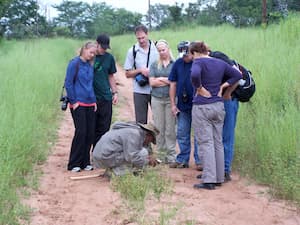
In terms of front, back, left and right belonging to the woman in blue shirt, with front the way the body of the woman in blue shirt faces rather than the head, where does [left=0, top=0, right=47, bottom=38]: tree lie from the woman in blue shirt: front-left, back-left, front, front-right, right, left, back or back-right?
back-left

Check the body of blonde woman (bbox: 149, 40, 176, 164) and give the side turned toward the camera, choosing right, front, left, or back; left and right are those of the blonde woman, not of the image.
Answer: front

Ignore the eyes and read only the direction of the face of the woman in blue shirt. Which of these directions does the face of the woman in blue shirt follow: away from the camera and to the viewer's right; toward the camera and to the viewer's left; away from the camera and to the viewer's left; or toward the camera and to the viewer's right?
toward the camera and to the viewer's right

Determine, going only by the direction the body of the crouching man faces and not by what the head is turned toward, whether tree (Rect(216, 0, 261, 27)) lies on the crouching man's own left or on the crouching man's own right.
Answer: on the crouching man's own left

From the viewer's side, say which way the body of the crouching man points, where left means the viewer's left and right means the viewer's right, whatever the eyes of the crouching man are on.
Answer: facing to the right of the viewer

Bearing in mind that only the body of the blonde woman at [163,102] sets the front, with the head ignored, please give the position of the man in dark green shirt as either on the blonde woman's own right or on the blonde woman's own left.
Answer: on the blonde woman's own right

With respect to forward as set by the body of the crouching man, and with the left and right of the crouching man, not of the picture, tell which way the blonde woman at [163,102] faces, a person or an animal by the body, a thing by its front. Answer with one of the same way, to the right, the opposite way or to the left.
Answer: to the right

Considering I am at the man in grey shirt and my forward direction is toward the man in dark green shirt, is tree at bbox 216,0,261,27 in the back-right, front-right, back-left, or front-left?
back-right

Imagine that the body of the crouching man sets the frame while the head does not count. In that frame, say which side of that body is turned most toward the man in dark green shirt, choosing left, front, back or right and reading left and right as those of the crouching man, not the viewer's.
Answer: left

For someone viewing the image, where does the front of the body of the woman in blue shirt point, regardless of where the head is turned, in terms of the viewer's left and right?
facing the viewer and to the right of the viewer

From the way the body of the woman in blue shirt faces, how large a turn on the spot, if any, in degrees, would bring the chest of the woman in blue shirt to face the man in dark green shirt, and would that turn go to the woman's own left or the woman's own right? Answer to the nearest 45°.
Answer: approximately 90° to the woman's own left

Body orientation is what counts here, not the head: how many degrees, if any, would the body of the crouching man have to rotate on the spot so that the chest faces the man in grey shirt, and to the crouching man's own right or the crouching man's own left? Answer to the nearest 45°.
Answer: approximately 90° to the crouching man's own left

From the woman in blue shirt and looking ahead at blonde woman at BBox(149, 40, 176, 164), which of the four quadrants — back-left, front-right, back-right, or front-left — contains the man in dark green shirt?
front-left

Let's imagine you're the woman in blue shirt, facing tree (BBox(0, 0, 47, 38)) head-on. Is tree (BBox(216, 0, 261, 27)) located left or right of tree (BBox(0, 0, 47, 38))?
right

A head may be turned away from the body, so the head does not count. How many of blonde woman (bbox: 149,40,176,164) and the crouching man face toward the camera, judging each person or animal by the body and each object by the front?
1
